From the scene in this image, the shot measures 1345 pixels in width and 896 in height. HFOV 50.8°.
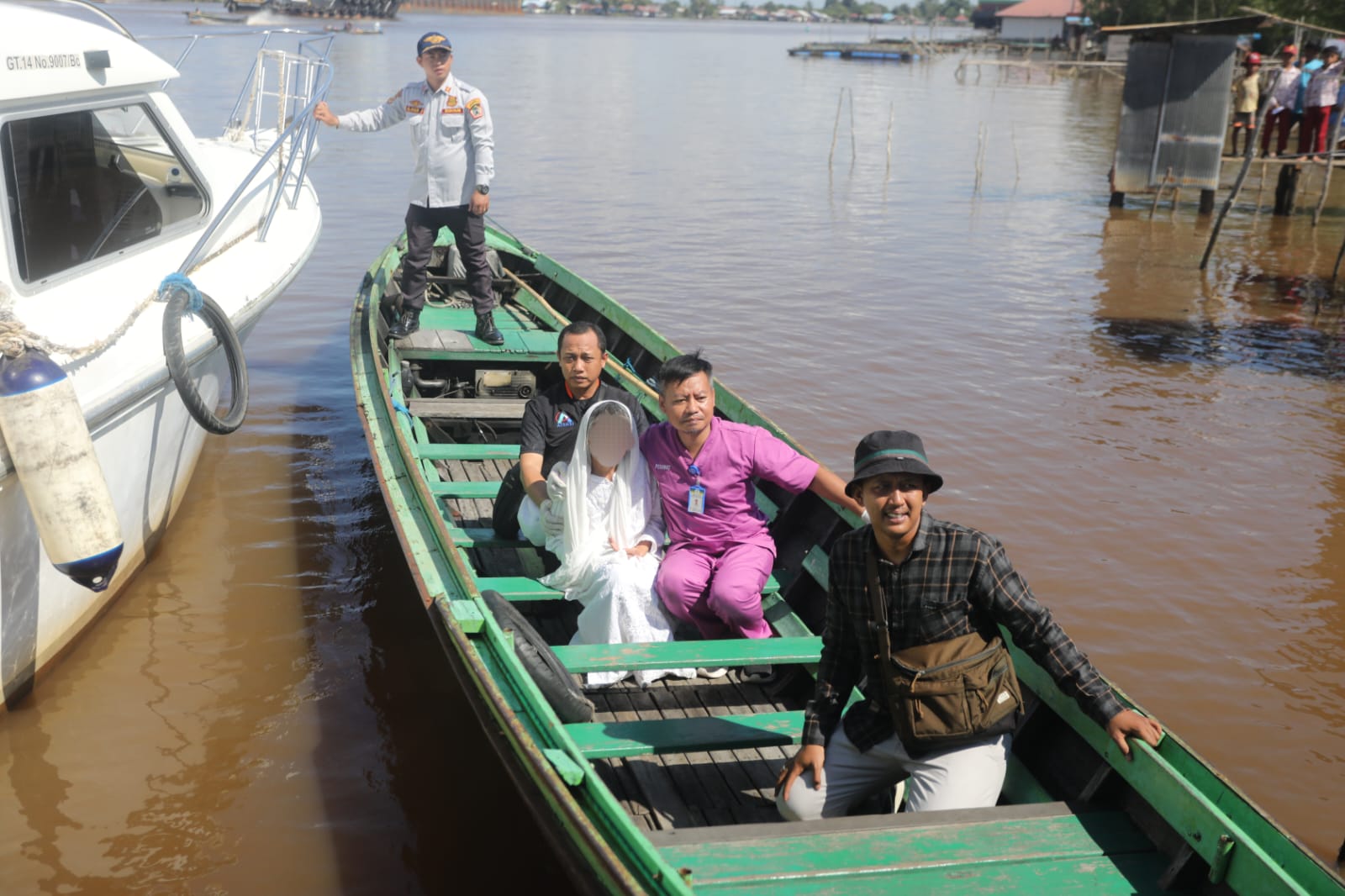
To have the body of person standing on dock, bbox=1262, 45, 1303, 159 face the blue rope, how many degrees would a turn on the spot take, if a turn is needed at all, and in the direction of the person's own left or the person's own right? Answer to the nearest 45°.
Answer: approximately 45° to the person's own left

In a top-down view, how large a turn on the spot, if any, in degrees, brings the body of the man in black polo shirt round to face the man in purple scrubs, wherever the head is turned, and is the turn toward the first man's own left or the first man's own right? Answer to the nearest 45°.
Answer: approximately 45° to the first man's own left

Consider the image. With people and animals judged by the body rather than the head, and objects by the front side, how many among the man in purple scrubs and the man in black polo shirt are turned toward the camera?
2

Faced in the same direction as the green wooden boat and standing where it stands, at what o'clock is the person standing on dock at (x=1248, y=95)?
The person standing on dock is roughly at 8 o'clock from the green wooden boat.

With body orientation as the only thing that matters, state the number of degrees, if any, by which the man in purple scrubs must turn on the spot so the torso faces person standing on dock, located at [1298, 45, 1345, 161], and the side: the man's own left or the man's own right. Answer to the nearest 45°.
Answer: approximately 135° to the man's own left

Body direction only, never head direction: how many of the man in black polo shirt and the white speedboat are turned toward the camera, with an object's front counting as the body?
1

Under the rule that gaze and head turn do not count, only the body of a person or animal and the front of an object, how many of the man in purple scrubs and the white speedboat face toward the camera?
1

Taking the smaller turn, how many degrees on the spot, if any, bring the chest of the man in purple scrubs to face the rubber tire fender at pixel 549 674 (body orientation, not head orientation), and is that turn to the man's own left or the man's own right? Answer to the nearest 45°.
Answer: approximately 45° to the man's own right

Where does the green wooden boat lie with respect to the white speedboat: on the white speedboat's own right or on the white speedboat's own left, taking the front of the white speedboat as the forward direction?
on the white speedboat's own right

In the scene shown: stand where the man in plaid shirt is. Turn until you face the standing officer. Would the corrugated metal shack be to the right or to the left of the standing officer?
right

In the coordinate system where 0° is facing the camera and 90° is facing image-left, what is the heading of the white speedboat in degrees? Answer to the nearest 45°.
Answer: approximately 225°
